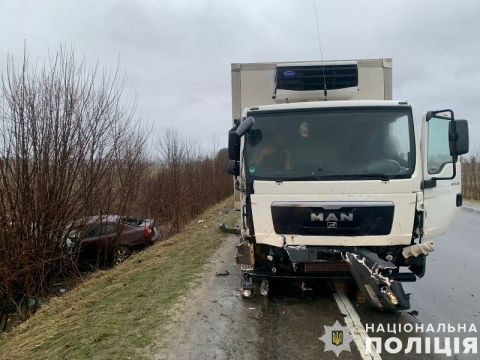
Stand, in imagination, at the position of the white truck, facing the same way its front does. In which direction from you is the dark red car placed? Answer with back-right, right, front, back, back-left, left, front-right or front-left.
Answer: back-right

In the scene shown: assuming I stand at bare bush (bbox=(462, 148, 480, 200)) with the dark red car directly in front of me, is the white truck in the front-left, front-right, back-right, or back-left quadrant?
front-left

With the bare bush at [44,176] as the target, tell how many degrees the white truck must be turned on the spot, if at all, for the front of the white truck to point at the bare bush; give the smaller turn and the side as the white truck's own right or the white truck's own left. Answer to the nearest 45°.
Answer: approximately 90° to the white truck's own right

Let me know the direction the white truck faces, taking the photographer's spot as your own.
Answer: facing the viewer

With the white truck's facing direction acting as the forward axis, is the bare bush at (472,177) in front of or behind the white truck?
behind
